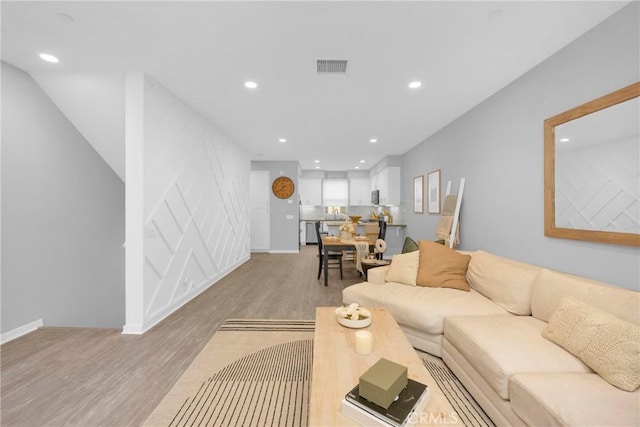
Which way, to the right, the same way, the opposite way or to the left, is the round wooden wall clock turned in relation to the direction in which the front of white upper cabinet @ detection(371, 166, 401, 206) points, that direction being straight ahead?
to the left

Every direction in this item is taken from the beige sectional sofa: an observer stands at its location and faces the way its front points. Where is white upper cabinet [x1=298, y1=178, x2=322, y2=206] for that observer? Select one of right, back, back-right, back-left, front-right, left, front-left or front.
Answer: right

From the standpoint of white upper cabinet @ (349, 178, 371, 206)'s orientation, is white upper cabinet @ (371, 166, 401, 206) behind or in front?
in front

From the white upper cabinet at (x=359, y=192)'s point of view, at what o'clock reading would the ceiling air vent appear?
The ceiling air vent is roughly at 12 o'clock from the white upper cabinet.

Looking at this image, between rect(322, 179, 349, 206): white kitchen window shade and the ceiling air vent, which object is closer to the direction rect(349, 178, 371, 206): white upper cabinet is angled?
the ceiling air vent

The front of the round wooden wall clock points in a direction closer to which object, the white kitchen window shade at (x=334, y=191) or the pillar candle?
the pillar candle

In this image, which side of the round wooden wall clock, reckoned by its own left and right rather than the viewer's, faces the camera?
front

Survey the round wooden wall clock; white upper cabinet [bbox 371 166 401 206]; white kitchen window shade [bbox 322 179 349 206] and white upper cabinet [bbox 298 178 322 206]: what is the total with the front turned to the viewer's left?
1

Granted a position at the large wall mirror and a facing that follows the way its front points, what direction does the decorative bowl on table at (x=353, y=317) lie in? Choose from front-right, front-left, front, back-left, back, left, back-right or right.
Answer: front

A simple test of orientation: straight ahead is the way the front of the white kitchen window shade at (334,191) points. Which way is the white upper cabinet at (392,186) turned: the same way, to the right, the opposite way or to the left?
to the right

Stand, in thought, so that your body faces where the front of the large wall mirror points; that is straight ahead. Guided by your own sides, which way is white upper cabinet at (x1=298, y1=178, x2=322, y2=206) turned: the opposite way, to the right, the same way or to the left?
to the left

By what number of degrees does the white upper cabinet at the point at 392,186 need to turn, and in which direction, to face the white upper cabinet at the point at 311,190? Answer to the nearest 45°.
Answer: approximately 45° to its right

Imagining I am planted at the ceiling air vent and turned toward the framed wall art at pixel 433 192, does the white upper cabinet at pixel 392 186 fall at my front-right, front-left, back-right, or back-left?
front-left
